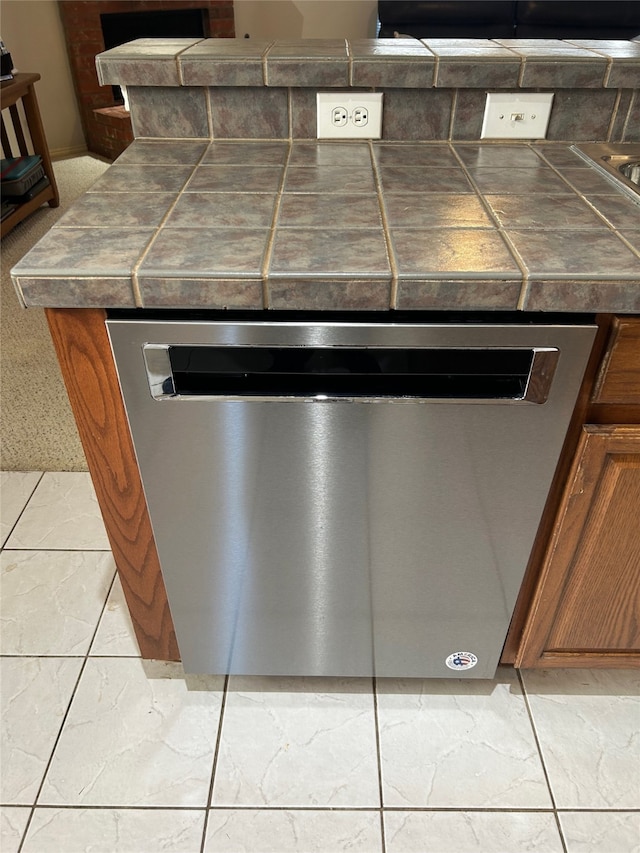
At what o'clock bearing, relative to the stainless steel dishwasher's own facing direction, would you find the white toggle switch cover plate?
The white toggle switch cover plate is roughly at 7 o'clock from the stainless steel dishwasher.

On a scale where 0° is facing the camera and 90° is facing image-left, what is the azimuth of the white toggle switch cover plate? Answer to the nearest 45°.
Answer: approximately 0°

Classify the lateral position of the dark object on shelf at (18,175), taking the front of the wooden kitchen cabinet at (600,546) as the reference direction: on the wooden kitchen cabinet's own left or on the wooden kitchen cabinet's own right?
on the wooden kitchen cabinet's own right

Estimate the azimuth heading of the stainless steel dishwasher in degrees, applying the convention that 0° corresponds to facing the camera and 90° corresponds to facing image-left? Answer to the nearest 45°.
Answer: approximately 0°

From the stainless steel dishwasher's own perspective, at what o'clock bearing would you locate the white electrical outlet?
The white electrical outlet is roughly at 6 o'clock from the stainless steel dishwasher.

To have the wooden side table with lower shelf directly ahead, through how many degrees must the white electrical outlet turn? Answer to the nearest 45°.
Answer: approximately 135° to its right

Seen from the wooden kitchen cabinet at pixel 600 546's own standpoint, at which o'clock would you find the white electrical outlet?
The white electrical outlet is roughly at 4 o'clock from the wooden kitchen cabinet.
